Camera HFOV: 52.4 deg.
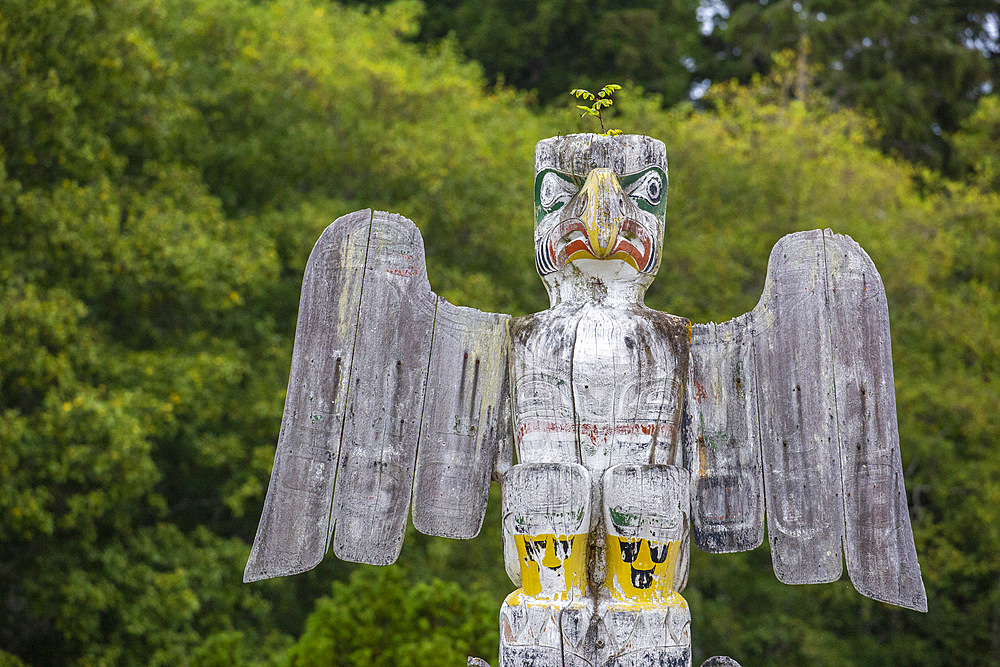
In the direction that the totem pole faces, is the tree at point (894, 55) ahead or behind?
behind

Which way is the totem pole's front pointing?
toward the camera
